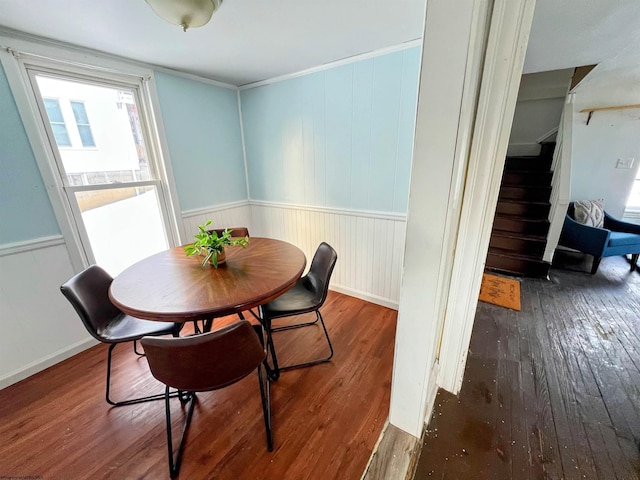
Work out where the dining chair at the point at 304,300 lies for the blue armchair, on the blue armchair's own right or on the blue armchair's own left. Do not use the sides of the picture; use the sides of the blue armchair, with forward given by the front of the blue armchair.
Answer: on the blue armchair's own right

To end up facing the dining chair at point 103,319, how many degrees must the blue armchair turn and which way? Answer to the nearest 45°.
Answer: approximately 45° to its right

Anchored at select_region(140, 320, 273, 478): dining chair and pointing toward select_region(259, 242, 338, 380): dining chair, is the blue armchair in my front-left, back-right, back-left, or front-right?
front-right
